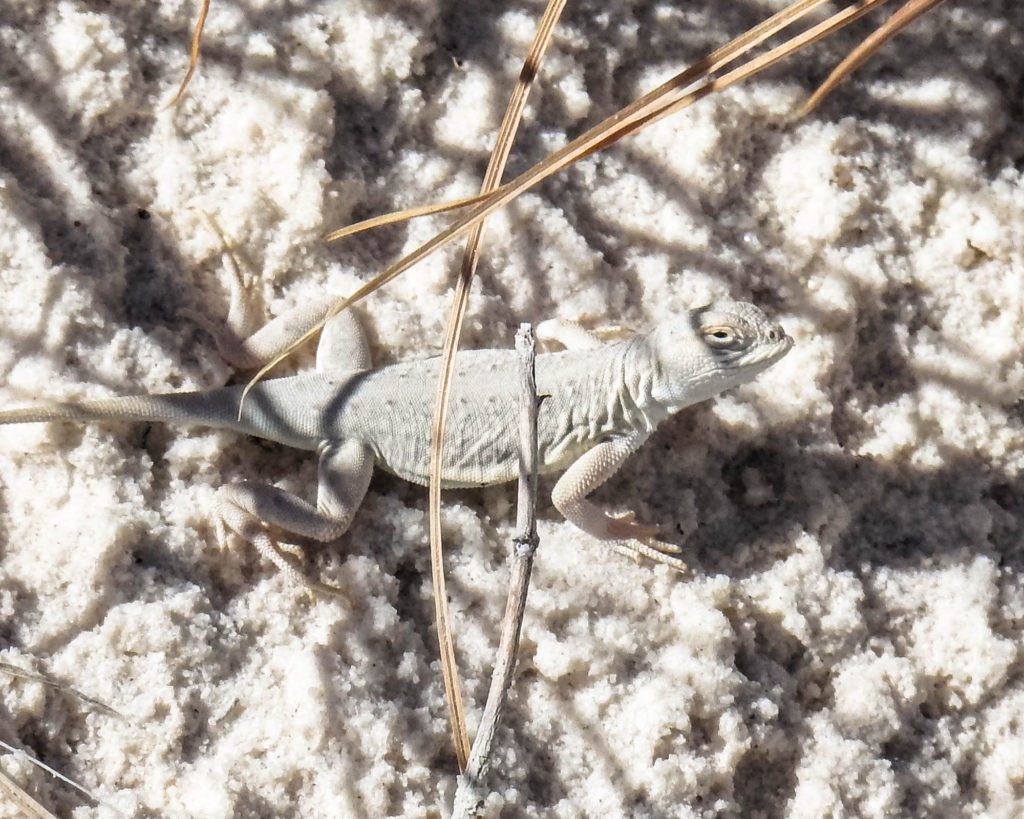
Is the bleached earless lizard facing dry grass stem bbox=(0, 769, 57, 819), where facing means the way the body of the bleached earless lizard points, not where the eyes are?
no

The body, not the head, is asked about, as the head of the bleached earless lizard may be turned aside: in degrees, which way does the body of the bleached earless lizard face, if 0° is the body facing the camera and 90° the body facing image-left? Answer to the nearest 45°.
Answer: approximately 270°

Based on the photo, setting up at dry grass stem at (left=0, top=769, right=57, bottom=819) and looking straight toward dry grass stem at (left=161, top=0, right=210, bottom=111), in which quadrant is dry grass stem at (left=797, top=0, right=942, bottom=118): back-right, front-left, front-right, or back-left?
front-right

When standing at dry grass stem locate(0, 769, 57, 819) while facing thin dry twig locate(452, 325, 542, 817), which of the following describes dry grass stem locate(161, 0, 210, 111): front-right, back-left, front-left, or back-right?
front-left
